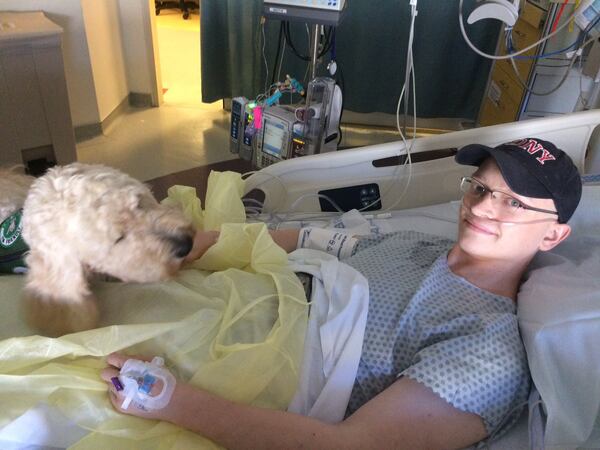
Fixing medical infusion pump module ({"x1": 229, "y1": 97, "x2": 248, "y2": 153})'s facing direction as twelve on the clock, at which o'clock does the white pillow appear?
The white pillow is roughly at 10 o'clock from the medical infusion pump module.

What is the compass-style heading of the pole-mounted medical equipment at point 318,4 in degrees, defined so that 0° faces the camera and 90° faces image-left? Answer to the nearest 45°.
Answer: approximately 0°

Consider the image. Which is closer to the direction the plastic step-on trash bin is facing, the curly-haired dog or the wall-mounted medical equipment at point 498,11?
the curly-haired dog

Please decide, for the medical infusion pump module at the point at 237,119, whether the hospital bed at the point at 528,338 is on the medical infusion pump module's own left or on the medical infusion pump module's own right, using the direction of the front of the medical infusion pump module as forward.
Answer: on the medical infusion pump module's own left

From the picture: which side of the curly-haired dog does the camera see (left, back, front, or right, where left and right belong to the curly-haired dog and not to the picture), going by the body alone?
right

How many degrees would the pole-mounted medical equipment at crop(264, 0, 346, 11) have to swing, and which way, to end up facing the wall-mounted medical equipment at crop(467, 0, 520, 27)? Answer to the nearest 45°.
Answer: approximately 45° to its left

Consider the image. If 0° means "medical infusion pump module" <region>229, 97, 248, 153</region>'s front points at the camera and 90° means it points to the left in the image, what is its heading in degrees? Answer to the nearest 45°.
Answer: approximately 45°

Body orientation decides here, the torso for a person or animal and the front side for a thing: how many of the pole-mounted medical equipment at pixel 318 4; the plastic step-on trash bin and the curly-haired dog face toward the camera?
2

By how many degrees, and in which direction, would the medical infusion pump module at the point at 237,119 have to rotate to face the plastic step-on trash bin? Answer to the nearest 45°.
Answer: approximately 45° to its right
